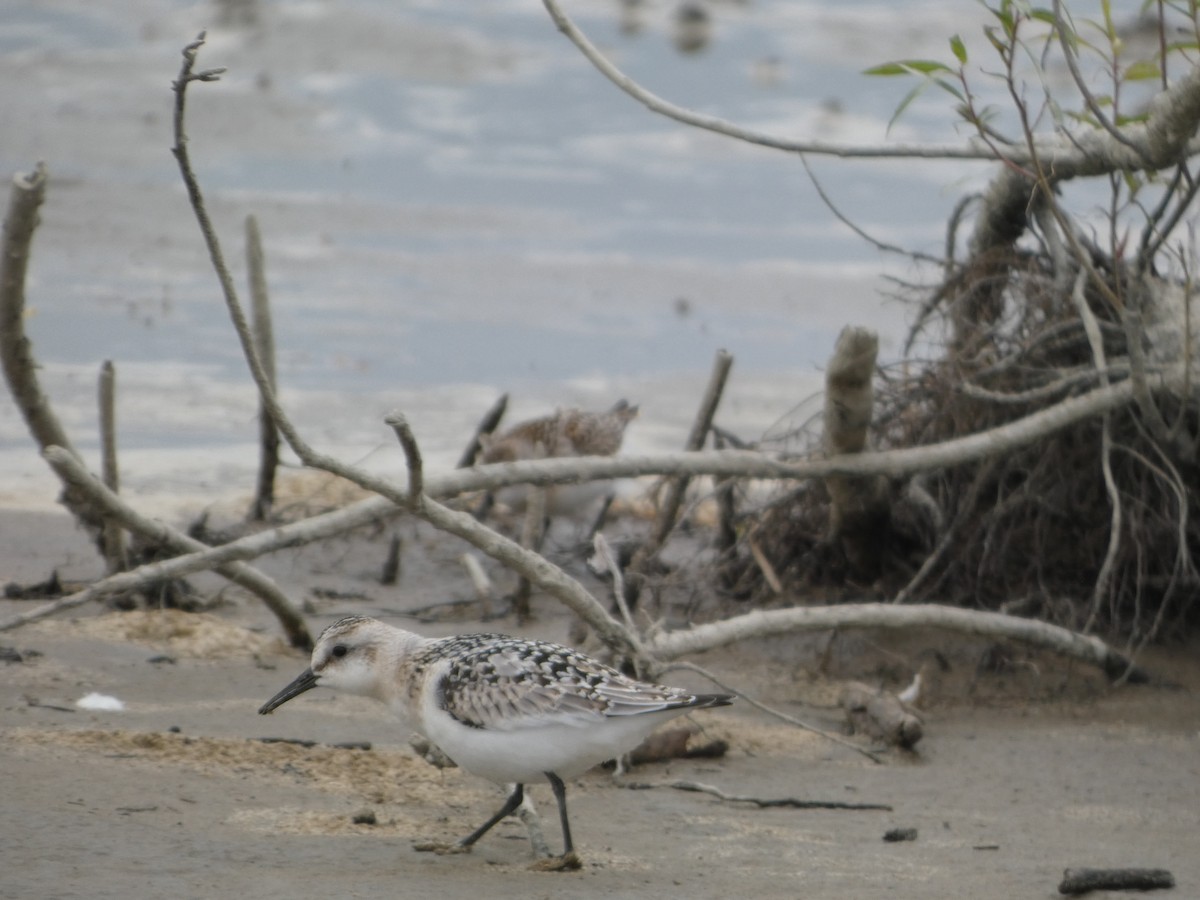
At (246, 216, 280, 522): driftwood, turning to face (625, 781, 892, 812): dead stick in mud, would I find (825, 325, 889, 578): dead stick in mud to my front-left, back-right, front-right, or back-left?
front-left

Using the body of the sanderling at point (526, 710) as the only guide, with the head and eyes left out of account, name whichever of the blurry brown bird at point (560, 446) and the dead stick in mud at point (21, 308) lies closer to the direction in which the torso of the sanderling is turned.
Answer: the dead stick in mud

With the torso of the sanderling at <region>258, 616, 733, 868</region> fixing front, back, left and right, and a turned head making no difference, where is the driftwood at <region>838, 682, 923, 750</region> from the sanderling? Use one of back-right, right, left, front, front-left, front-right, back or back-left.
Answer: back-right

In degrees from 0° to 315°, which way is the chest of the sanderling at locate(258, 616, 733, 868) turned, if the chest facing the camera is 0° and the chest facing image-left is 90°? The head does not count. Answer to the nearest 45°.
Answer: approximately 90°

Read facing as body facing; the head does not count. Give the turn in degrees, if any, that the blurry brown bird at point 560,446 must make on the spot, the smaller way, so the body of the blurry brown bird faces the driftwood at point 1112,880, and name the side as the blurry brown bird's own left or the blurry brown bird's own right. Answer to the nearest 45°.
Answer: approximately 90° to the blurry brown bird's own left
